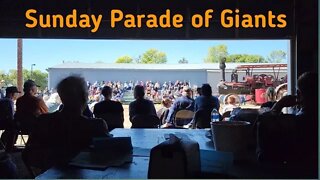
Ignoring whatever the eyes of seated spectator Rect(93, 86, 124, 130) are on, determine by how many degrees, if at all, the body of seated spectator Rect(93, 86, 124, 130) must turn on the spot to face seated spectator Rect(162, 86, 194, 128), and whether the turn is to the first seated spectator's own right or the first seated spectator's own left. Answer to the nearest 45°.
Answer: approximately 45° to the first seated spectator's own right

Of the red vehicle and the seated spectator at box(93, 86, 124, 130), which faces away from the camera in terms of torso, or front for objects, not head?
the seated spectator

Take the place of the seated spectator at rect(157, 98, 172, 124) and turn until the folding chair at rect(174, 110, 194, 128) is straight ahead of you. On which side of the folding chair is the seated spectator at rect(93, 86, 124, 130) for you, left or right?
right

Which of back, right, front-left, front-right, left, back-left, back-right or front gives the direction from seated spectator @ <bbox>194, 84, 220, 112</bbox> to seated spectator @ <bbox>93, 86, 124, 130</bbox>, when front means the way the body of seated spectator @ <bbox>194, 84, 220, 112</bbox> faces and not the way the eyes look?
back-left

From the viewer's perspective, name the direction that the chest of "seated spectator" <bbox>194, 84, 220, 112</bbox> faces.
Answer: away from the camera

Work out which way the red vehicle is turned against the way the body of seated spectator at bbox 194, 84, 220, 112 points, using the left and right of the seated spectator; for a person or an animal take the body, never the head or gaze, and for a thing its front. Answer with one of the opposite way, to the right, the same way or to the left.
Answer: to the left

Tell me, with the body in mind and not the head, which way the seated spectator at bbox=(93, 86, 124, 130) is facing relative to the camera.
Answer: away from the camera

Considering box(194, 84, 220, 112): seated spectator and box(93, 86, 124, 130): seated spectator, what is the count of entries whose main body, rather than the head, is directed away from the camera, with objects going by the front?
2

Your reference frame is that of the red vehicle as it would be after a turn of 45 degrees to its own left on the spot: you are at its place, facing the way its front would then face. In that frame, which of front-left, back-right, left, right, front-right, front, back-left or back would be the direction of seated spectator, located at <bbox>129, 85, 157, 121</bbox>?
front-left

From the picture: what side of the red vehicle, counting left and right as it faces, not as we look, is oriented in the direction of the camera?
left

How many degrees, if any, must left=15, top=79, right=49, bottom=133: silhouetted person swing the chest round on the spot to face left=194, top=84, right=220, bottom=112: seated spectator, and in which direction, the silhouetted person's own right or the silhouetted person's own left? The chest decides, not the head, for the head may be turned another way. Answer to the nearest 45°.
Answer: approximately 45° to the silhouetted person's own right
